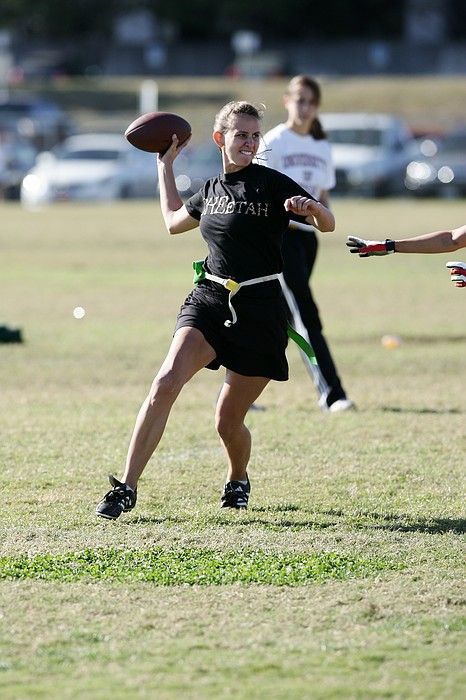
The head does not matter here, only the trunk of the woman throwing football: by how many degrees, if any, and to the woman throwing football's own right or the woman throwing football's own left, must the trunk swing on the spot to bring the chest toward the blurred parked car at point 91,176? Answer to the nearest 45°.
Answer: approximately 180°

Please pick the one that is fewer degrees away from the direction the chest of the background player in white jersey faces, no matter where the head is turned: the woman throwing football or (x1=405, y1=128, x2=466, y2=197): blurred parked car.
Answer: the woman throwing football

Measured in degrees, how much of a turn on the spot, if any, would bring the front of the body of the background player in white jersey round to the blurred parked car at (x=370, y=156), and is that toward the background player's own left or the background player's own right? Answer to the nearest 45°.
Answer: approximately 180°

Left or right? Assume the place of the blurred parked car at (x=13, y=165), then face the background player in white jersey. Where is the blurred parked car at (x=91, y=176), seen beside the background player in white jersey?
left

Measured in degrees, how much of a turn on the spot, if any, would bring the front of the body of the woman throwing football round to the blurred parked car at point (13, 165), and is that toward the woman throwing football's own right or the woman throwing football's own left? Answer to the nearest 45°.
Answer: approximately 180°

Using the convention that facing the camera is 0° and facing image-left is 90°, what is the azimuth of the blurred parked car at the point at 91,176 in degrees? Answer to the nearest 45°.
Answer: approximately 45°

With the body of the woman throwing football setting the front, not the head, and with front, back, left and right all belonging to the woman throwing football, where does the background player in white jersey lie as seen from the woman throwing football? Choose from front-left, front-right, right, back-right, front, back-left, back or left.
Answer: back

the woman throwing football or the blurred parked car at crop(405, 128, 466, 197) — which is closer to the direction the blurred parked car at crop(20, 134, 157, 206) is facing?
the woman throwing football

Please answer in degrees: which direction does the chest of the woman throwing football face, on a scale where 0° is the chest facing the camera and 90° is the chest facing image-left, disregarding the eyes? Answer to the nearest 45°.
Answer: approximately 0°

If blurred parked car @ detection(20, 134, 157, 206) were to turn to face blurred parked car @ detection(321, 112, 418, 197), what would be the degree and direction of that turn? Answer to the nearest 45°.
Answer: approximately 135° to its left

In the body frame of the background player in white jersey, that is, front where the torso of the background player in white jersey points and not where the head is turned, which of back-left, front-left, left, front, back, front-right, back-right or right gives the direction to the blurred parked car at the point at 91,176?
back

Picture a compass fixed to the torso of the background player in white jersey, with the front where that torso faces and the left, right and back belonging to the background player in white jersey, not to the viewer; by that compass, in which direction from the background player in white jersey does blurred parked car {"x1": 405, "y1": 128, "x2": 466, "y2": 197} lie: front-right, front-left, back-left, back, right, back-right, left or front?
back

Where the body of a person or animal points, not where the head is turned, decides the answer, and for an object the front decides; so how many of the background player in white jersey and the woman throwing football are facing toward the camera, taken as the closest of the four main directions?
2

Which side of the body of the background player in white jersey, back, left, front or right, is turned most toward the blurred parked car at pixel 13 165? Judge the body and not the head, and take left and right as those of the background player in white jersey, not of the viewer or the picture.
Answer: back
